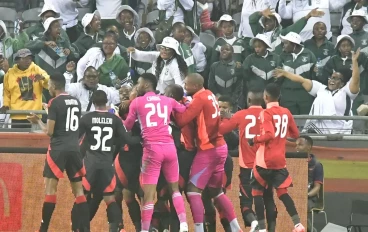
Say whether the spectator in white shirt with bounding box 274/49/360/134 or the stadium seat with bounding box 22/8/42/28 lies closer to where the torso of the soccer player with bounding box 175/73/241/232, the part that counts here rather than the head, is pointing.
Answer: the stadium seat

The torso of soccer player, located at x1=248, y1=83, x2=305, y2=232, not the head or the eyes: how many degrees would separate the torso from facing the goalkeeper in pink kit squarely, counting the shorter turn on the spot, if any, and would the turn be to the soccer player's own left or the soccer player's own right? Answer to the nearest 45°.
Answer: approximately 45° to the soccer player's own left

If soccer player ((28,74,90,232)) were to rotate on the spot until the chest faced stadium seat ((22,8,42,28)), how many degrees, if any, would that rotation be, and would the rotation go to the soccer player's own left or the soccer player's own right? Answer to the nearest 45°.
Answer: approximately 45° to the soccer player's own right

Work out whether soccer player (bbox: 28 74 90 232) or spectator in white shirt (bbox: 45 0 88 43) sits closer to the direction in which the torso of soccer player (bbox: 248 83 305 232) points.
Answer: the spectator in white shirt

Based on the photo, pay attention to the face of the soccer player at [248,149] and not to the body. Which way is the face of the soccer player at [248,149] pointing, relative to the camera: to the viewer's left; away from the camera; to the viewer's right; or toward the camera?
away from the camera

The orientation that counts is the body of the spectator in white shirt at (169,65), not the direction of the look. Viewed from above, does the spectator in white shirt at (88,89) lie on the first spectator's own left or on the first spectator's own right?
on the first spectator's own right

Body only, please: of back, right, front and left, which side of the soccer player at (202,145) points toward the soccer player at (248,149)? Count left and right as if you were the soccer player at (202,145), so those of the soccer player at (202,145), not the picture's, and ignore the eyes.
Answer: right

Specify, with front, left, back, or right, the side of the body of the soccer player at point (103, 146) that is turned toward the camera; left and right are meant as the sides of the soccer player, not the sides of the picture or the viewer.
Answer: back

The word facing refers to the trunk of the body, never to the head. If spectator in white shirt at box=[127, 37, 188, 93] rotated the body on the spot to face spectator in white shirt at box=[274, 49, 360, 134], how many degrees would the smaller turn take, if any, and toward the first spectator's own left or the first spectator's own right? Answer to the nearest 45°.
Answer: approximately 135° to the first spectator's own left

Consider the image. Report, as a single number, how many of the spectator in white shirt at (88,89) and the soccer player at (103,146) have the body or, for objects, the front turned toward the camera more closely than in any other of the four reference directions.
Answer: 1
